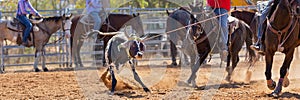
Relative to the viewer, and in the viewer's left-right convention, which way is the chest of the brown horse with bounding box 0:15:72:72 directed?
facing to the right of the viewer

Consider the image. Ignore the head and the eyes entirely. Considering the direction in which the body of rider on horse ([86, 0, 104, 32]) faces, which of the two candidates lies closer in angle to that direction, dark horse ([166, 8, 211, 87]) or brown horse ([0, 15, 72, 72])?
the dark horse

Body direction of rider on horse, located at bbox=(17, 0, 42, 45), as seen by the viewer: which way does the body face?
to the viewer's right

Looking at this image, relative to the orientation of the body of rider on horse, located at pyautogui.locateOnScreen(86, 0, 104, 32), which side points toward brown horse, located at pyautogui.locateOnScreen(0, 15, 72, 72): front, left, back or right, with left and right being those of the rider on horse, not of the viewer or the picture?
back

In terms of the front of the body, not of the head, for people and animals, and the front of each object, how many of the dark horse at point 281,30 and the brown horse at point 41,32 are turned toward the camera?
1

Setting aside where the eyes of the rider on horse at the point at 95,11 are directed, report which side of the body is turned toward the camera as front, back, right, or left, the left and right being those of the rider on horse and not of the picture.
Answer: right

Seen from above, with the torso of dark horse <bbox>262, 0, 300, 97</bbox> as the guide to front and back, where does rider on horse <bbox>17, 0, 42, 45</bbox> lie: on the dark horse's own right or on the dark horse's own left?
on the dark horse's own right

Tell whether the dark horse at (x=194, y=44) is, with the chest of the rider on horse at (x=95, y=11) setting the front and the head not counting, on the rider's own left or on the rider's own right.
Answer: on the rider's own right
